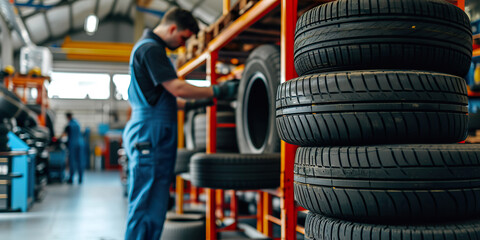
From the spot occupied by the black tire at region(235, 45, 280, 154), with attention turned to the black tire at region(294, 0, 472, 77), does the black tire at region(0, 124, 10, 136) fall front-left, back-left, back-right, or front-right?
back-right

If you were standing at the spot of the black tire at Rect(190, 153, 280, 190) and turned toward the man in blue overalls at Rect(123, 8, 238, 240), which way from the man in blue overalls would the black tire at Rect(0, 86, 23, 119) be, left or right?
right

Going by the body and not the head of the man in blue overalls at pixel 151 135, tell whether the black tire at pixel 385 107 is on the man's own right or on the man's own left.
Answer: on the man's own right

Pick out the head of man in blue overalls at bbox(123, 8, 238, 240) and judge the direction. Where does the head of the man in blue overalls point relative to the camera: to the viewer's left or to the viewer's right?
to the viewer's right

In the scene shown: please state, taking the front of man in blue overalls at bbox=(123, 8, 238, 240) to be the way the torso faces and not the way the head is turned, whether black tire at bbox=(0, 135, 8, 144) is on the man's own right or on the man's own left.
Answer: on the man's own left

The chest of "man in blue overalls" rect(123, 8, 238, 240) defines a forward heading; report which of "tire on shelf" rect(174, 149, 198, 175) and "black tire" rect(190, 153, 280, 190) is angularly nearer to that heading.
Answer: the black tire

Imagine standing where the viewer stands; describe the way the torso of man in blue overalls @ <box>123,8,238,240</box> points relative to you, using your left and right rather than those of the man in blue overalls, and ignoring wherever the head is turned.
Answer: facing to the right of the viewer

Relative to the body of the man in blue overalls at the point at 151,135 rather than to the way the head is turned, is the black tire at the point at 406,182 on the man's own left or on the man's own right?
on the man's own right

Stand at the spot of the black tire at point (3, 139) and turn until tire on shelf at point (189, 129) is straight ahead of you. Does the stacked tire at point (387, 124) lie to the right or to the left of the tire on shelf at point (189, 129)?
right
